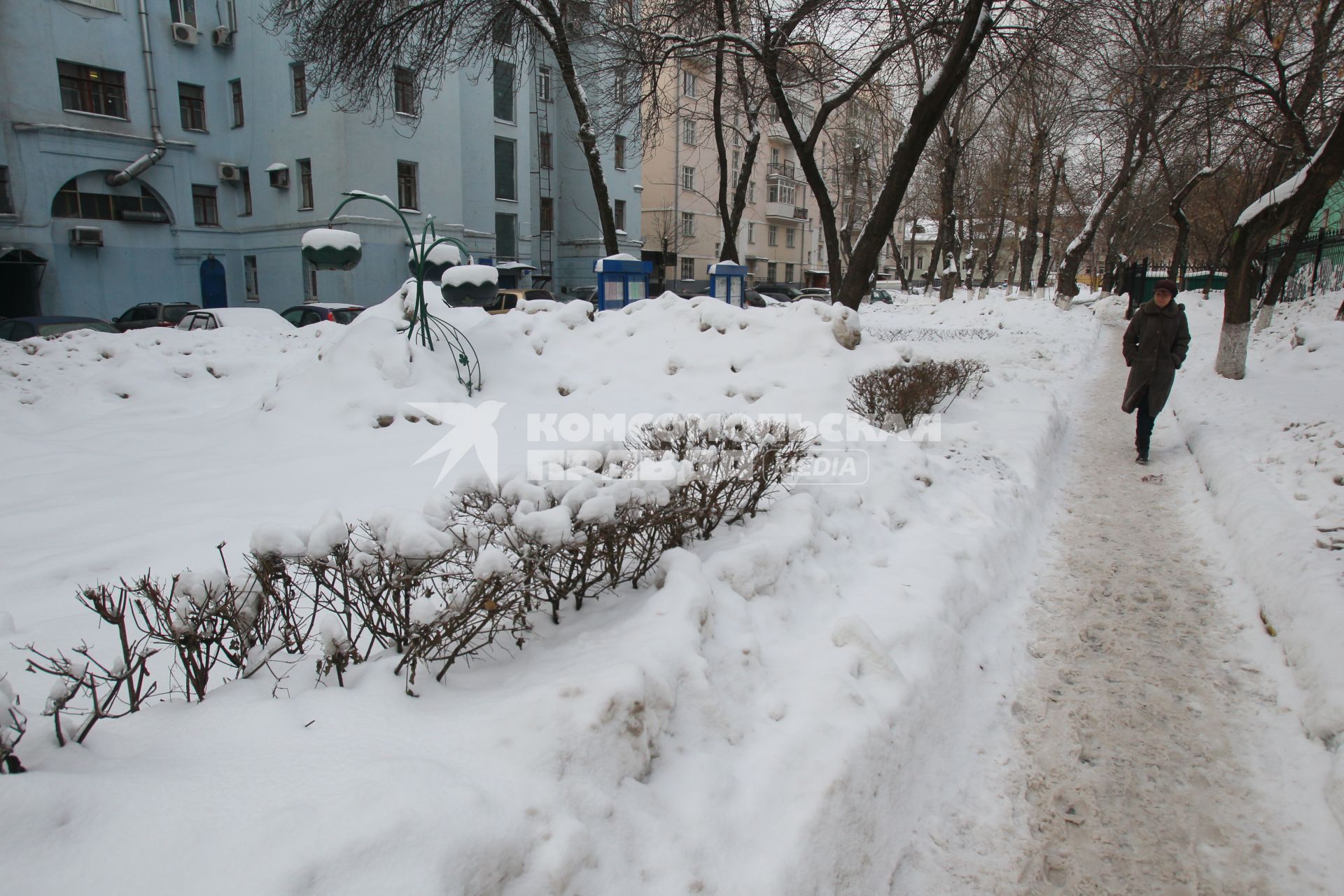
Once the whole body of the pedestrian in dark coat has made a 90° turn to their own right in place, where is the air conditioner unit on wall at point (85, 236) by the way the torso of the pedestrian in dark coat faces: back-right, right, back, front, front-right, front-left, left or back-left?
front

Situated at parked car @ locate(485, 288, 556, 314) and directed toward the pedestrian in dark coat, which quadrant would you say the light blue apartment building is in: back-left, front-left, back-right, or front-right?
back-right

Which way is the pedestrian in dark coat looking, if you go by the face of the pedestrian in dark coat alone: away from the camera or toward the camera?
toward the camera

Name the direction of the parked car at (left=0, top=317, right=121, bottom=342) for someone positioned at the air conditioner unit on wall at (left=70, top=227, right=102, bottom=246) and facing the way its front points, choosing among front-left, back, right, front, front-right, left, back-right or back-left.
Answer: front-right

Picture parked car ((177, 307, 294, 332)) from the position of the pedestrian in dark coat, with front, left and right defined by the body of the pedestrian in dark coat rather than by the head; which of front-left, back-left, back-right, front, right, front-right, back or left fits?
right

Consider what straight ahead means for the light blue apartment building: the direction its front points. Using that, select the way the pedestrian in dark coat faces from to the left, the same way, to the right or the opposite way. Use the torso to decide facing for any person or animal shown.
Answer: to the right

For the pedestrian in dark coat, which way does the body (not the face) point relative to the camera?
toward the camera

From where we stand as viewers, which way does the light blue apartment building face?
facing the viewer and to the right of the viewer

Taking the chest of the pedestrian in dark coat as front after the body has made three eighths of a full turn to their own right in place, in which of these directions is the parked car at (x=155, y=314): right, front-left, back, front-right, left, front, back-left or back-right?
front-left

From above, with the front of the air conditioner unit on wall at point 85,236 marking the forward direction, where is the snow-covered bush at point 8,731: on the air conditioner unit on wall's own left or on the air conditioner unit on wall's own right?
on the air conditioner unit on wall's own right

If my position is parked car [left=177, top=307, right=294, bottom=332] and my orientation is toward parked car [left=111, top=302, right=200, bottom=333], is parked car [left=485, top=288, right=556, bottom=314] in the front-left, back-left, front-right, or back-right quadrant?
back-right

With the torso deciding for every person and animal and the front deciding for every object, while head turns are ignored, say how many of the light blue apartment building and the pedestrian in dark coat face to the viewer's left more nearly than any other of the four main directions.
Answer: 0

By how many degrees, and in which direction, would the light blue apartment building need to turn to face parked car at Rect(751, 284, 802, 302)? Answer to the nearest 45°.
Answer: approximately 45° to its left

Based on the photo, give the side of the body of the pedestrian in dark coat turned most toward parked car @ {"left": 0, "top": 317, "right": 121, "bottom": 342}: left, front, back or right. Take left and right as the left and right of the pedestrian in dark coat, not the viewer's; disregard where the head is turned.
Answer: right
